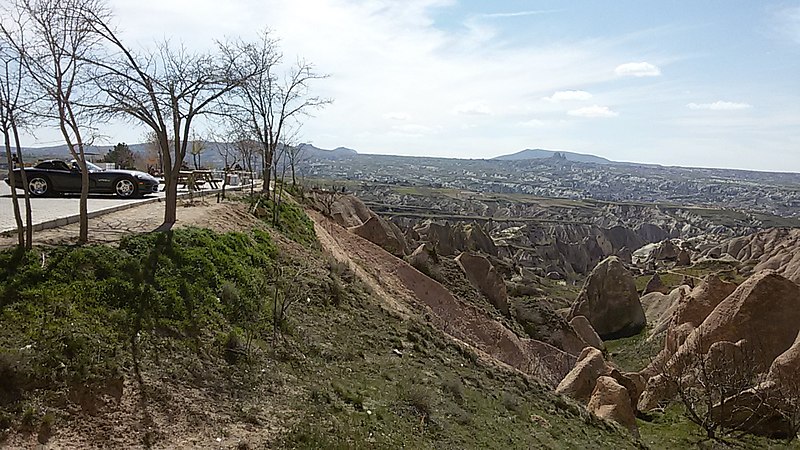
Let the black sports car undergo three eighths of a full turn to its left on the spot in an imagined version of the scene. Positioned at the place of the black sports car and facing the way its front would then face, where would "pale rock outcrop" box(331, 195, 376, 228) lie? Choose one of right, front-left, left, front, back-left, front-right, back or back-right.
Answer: right

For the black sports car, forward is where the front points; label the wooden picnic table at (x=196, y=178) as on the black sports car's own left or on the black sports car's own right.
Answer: on the black sports car's own left

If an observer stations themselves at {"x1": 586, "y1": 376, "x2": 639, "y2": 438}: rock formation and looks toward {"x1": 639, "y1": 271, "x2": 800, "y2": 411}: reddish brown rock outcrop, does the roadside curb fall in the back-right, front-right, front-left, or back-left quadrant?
back-left

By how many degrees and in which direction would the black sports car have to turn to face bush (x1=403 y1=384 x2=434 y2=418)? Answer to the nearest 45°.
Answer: approximately 45° to its right

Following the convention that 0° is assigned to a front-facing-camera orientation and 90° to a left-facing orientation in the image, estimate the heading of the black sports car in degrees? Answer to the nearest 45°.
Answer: approximately 270°

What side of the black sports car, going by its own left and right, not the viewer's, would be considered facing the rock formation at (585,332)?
front

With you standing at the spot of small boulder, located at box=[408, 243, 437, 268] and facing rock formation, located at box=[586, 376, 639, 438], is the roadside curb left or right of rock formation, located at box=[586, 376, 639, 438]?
right

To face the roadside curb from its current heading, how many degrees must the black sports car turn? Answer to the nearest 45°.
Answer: approximately 90° to its right

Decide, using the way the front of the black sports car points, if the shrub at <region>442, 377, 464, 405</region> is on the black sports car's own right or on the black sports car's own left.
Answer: on the black sports car's own right

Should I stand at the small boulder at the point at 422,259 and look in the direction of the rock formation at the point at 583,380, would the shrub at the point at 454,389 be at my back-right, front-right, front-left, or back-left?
front-right

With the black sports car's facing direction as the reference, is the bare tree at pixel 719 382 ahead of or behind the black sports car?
ahead

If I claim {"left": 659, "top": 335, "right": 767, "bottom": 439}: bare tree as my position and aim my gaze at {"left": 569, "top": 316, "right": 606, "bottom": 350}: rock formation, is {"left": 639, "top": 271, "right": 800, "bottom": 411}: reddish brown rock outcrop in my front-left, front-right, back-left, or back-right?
front-right
